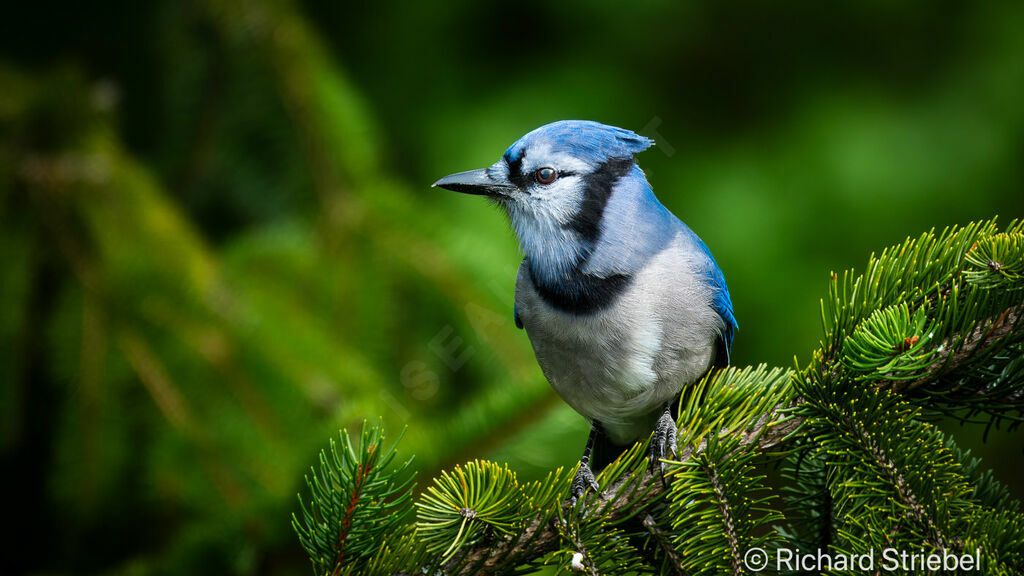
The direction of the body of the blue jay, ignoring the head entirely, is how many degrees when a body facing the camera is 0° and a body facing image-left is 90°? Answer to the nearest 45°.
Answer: approximately 45°
